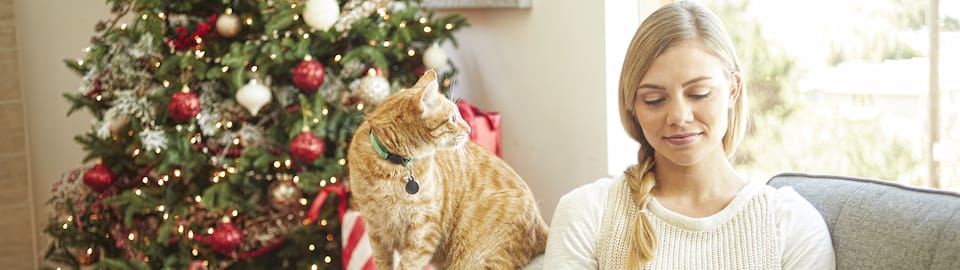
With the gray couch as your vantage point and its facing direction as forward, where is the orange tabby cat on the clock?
The orange tabby cat is roughly at 3 o'clock from the gray couch.

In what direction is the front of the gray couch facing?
toward the camera

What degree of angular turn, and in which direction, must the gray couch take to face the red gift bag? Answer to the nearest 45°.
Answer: approximately 135° to its right

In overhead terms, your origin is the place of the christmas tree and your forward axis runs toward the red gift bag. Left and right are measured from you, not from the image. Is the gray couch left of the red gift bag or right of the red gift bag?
right

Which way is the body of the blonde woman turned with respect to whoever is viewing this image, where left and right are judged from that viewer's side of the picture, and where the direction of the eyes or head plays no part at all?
facing the viewer

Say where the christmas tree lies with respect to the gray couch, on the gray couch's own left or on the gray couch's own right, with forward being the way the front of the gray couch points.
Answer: on the gray couch's own right
